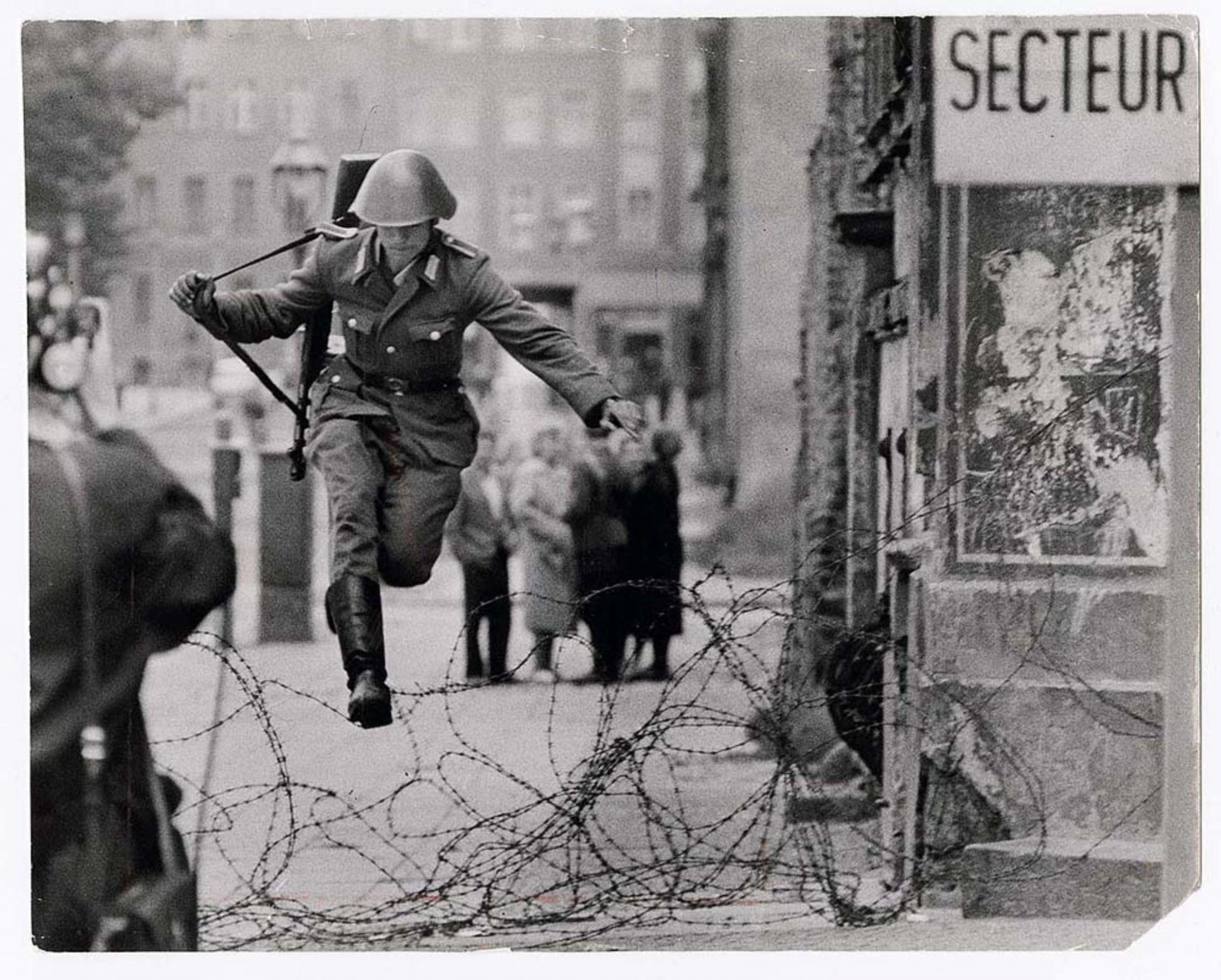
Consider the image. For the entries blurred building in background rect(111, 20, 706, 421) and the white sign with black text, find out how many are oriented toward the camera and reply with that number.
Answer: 2

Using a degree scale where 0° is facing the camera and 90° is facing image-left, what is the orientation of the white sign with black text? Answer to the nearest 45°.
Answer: approximately 0°

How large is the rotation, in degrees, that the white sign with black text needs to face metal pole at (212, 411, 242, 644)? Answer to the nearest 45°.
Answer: approximately 90° to its right

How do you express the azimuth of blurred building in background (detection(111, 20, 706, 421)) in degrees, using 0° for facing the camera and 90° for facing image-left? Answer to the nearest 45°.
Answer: approximately 0°

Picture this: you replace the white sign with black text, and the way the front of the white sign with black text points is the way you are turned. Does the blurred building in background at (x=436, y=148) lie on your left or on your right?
on your right
